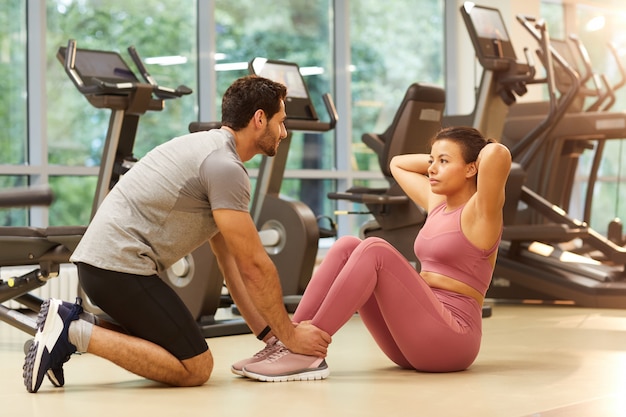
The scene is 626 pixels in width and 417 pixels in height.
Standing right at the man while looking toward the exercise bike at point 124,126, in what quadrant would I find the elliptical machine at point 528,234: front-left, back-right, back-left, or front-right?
front-right

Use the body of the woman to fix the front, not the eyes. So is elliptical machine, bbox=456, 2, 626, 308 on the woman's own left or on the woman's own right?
on the woman's own right

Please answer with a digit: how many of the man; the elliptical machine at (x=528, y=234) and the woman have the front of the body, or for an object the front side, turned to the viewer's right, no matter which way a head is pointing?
1

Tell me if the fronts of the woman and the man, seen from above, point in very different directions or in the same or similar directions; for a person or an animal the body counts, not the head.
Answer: very different directions

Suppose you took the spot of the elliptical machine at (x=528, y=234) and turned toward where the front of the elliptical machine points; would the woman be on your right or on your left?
on your left

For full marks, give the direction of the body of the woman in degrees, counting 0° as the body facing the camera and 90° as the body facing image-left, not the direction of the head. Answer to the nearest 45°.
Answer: approximately 90°

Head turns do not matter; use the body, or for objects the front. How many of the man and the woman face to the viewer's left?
1

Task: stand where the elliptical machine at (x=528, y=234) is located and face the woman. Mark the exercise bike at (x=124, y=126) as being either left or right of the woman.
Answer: right

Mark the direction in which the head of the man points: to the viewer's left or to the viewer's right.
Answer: to the viewer's right

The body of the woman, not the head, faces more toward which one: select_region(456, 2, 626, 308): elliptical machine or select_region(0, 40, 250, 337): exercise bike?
the exercise bike

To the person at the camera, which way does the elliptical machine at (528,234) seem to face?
facing away from the viewer and to the left of the viewer

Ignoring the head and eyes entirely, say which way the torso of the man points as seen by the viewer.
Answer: to the viewer's right

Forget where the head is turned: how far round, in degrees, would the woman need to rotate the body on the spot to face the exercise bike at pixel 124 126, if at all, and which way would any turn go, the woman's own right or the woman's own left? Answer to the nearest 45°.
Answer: approximately 45° to the woman's own right
